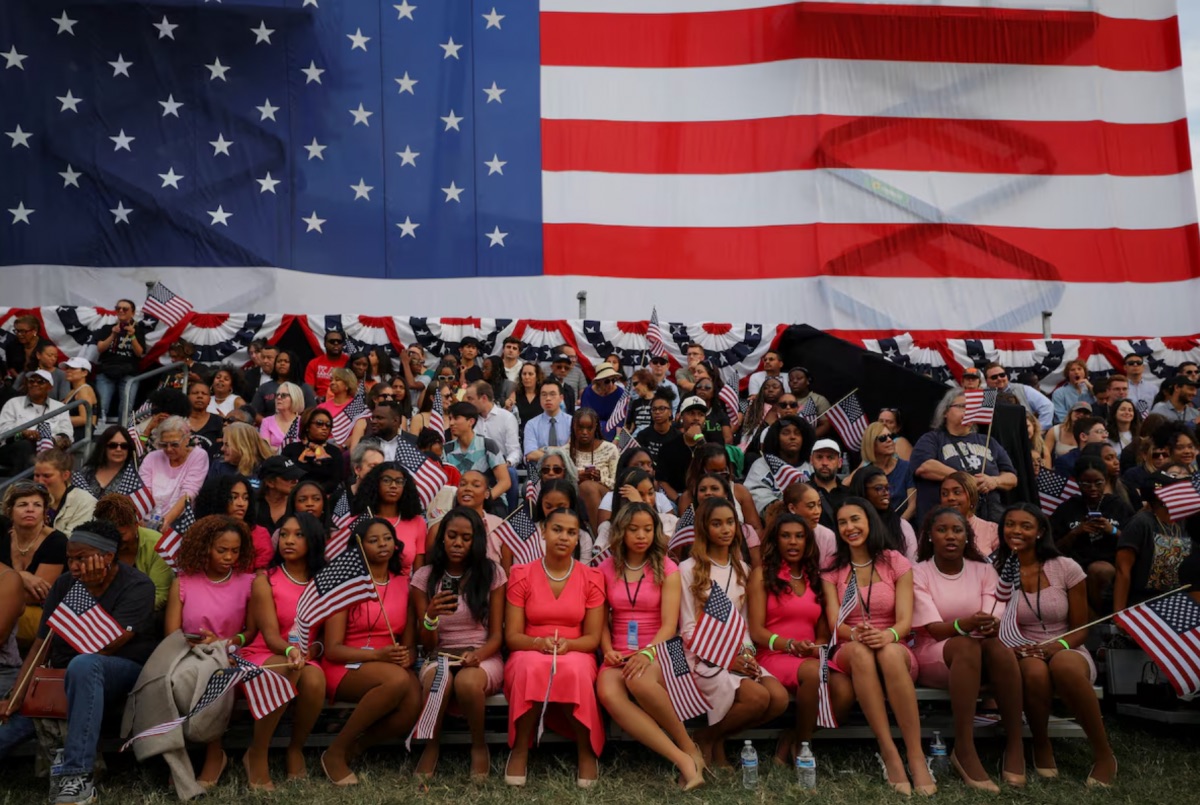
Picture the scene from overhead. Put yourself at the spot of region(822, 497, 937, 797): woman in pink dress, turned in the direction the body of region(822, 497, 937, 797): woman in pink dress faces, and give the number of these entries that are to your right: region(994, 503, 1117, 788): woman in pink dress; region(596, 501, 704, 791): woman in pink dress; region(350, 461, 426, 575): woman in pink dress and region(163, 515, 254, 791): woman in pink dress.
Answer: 3

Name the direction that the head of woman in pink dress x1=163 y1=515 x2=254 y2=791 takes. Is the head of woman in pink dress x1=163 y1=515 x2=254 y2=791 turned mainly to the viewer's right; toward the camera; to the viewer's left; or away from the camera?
toward the camera

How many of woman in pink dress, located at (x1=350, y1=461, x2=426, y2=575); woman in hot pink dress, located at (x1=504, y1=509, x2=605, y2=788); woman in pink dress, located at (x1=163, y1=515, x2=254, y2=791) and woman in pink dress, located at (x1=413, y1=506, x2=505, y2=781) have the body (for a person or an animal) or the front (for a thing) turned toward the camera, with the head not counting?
4

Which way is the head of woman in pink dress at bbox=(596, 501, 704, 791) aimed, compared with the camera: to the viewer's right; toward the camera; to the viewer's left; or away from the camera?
toward the camera

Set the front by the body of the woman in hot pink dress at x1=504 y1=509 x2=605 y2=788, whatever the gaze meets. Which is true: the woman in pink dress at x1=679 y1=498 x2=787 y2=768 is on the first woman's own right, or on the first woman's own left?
on the first woman's own left

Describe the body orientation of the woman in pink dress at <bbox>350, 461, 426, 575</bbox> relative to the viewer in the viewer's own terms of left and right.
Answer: facing the viewer

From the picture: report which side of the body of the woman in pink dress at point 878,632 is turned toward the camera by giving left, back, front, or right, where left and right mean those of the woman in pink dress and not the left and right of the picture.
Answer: front

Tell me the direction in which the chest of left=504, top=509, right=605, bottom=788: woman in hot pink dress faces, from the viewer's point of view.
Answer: toward the camera

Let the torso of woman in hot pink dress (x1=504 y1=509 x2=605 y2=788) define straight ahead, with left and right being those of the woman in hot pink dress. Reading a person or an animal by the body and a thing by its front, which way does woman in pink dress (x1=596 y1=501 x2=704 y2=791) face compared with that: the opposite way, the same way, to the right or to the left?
the same way

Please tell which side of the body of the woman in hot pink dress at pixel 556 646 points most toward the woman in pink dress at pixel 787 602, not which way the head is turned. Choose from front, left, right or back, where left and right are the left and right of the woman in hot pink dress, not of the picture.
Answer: left

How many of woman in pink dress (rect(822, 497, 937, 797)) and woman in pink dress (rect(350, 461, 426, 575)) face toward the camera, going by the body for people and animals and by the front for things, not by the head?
2

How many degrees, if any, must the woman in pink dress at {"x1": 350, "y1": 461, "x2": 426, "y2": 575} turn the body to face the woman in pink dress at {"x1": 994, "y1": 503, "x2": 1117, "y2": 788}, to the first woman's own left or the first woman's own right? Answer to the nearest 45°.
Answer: approximately 90° to the first woman's own left

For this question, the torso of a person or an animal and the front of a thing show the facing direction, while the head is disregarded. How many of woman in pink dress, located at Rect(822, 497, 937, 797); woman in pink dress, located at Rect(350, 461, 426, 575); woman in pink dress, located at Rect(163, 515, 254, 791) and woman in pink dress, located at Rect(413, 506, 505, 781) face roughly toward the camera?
4

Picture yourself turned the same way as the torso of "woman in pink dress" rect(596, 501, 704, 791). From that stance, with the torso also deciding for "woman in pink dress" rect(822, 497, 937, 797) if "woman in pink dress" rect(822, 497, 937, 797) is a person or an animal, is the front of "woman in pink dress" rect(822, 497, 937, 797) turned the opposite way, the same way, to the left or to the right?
the same way

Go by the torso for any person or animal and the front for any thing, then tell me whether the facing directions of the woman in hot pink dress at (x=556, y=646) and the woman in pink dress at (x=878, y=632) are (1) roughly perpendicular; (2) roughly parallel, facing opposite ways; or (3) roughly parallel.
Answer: roughly parallel

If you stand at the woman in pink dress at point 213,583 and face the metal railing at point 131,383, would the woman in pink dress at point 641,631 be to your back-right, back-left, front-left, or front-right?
back-right

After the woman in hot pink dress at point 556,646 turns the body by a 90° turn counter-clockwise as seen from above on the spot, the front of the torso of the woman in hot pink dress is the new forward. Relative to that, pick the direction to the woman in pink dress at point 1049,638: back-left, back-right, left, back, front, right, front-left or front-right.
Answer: front

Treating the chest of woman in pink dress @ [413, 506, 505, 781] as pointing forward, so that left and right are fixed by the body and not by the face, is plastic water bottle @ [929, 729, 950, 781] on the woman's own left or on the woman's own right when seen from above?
on the woman's own left

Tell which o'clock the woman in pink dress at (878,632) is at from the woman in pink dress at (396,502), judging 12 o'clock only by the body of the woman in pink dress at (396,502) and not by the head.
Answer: the woman in pink dress at (878,632) is roughly at 10 o'clock from the woman in pink dress at (396,502).

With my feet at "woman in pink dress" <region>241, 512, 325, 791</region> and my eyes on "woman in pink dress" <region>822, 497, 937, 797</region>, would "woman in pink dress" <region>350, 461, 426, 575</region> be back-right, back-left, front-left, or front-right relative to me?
front-left
